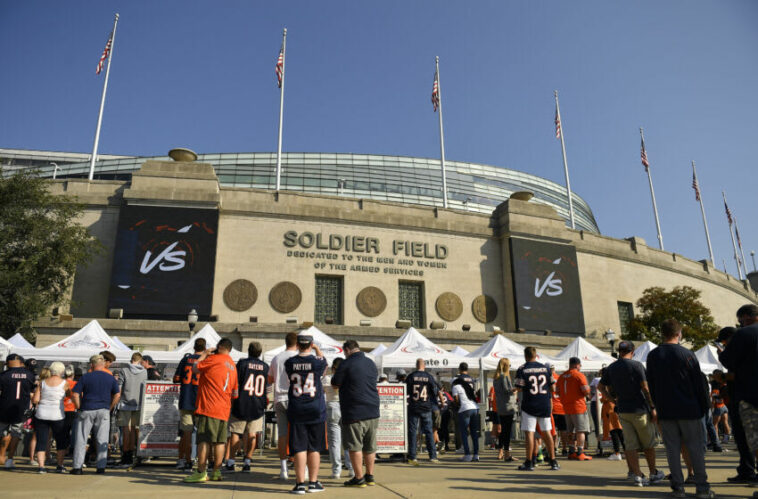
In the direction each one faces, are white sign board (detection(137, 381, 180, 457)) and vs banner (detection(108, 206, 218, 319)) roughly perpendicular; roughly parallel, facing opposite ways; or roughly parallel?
roughly parallel

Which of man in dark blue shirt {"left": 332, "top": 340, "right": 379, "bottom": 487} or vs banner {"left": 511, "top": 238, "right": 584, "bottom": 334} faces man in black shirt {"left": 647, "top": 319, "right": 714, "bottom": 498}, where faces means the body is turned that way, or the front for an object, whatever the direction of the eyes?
the vs banner

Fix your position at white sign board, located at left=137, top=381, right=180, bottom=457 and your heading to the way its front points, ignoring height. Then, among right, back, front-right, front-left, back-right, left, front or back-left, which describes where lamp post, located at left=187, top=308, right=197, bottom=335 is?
back

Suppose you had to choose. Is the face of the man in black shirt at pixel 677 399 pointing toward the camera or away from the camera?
away from the camera

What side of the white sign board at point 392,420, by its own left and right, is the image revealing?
front

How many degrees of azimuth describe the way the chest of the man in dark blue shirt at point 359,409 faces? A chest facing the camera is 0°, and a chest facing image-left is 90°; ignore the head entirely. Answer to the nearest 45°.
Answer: approximately 135°

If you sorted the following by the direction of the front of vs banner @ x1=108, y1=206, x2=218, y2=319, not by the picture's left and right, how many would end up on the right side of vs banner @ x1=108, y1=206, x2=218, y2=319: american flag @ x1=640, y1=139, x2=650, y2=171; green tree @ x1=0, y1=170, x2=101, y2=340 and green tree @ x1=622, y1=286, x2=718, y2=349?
1

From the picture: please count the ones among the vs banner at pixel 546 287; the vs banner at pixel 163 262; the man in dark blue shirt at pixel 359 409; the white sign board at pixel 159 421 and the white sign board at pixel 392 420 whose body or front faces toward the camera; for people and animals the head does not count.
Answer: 4

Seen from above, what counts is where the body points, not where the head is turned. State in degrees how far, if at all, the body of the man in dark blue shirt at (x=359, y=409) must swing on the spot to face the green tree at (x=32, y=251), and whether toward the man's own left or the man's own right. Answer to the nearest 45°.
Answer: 0° — they already face it

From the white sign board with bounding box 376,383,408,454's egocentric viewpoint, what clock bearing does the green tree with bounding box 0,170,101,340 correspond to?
The green tree is roughly at 4 o'clock from the white sign board.

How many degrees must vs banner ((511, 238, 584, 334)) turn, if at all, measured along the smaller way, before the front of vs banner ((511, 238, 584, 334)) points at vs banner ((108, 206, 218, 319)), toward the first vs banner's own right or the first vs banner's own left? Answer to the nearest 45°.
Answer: approximately 45° to the first vs banner's own right

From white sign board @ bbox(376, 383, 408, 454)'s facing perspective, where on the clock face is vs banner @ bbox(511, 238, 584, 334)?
The vs banner is roughly at 7 o'clock from the white sign board.

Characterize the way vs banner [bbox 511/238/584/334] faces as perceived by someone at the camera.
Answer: facing the viewer

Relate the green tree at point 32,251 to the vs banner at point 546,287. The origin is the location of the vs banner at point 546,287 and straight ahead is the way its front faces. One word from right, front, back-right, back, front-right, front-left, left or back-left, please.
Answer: front-right

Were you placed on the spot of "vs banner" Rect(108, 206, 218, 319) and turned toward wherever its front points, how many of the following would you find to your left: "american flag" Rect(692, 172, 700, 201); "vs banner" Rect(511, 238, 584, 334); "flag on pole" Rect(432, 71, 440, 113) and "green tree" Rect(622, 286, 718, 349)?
4

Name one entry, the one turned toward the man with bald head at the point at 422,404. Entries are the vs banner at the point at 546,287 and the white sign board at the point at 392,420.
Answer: the vs banner

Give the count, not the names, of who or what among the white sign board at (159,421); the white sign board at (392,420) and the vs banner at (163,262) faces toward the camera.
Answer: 3

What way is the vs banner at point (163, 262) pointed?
toward the camera
